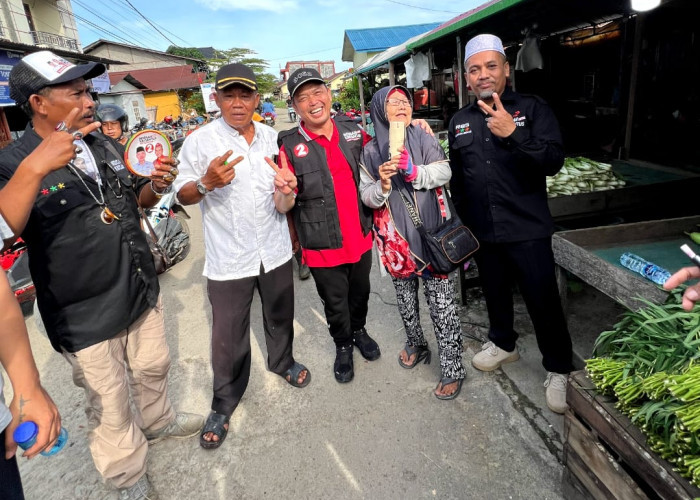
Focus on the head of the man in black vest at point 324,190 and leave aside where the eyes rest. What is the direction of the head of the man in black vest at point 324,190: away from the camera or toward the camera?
toward the camera

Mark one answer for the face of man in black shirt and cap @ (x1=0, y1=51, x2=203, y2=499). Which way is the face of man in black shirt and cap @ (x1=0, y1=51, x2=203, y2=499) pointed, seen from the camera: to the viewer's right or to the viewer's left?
to the viewer's right

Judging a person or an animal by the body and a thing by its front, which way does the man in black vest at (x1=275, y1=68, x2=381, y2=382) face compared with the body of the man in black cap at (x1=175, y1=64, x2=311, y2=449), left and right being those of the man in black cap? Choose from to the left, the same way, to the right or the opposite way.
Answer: the same way

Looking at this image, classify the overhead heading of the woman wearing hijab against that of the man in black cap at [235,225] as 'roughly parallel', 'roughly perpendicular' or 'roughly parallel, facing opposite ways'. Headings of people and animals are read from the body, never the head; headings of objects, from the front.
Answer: roughly parallel

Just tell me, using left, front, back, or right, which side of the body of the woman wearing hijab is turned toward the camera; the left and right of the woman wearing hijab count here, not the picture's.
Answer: front

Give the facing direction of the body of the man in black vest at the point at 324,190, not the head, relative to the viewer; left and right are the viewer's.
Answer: facing the viewer

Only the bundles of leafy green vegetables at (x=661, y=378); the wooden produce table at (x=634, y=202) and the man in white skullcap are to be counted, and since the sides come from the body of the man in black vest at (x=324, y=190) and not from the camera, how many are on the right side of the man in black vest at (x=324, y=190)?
0

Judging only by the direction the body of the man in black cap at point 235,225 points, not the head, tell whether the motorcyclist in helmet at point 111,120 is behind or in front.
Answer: behind

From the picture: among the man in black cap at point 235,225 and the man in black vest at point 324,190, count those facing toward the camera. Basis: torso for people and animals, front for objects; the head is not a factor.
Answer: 2

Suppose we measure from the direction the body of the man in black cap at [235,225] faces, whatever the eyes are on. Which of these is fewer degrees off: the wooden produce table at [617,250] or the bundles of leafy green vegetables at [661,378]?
the bundles of leafy green vegetables

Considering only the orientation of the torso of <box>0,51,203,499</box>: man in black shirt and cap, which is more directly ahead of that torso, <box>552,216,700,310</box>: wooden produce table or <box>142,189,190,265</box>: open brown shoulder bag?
the wooden produce table

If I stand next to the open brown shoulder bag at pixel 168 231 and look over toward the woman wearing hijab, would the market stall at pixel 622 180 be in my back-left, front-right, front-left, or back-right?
front-left

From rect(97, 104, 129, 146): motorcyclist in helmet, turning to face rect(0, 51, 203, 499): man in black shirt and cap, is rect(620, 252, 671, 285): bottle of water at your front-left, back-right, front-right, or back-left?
front-left

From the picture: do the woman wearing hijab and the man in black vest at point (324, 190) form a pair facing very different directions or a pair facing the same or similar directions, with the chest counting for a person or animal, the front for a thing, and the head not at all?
same or similar directions

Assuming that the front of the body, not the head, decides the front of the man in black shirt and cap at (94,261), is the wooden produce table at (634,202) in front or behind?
in front

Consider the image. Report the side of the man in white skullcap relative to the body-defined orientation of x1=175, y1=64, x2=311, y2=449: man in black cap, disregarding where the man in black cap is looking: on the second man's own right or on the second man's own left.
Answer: on the second man's own left

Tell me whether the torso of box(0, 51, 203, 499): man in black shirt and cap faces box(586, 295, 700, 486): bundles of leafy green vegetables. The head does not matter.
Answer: yes

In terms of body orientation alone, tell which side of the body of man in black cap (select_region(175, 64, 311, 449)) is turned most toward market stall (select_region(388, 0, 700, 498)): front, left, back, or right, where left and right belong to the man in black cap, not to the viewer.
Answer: left

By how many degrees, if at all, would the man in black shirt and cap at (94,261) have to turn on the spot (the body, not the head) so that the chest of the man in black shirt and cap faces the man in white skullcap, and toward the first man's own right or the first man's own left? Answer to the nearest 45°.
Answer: approximately 45° to the first man's own left

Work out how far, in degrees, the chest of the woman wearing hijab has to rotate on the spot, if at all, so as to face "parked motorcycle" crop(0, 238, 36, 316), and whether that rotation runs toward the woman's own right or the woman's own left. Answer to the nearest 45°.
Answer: approximately 90° to the woman's own right

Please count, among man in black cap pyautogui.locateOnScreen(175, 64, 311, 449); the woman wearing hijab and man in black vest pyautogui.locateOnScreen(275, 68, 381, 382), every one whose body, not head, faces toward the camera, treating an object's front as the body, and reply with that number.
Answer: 3
